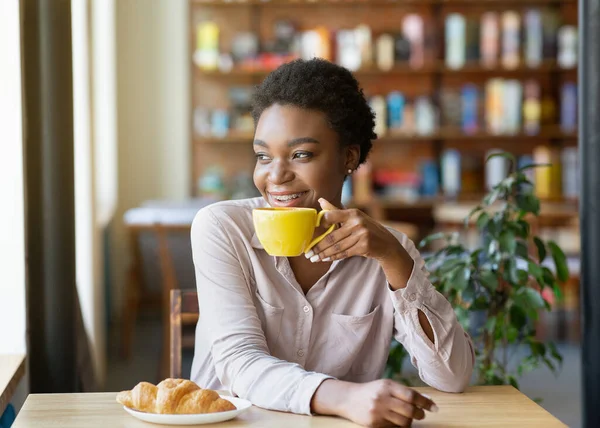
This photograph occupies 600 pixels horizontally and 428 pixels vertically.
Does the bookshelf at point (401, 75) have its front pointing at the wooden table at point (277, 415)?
yes

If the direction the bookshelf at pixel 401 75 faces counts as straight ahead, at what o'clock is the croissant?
The croissant is roughly at 12 o'clock from the bookshelf.

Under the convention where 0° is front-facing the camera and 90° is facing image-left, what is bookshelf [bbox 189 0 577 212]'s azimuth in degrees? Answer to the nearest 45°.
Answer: approximately 0°

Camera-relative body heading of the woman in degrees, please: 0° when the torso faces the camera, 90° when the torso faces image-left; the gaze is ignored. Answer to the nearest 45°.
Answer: approximately 0°
